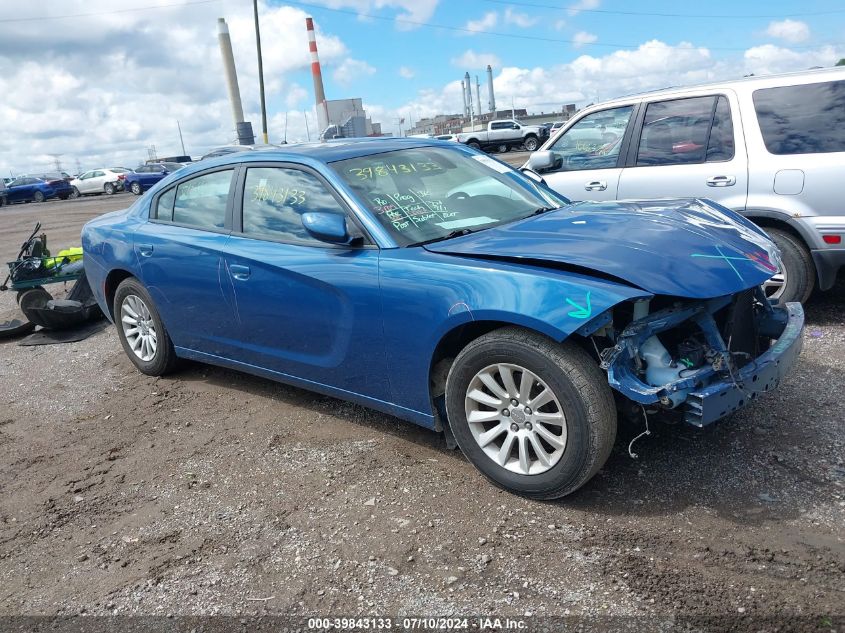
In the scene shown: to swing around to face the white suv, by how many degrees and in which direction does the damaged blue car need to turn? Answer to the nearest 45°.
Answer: approximately 90° to its left

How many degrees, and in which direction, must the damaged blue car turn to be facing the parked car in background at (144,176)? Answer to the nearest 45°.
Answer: approximately 180°

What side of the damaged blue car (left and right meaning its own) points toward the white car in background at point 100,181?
back

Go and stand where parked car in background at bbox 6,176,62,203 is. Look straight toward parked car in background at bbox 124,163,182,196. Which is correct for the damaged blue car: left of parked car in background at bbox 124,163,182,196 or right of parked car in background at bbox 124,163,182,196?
right

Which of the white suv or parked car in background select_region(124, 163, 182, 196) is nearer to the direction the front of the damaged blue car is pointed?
the white suv

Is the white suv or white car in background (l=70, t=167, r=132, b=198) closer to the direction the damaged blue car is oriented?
the white suv

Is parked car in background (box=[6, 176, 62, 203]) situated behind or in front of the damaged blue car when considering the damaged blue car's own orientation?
behind

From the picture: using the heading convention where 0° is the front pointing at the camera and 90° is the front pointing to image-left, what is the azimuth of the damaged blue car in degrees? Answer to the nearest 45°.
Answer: approximately 315°
